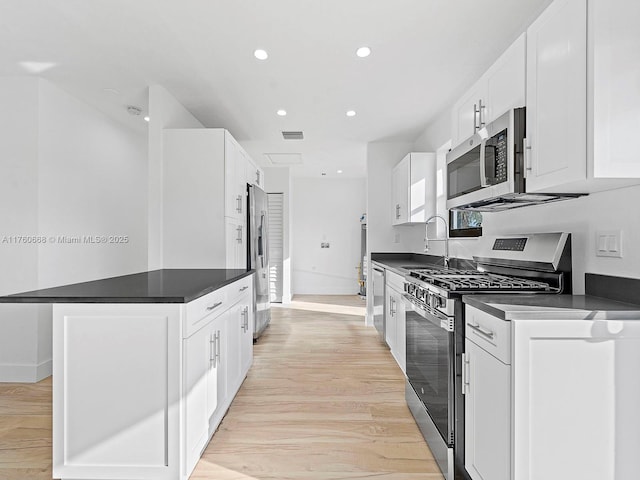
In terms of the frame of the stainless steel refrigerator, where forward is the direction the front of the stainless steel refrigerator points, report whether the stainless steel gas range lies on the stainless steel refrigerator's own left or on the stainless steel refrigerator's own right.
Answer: on the stainless steel refrigerator's own right

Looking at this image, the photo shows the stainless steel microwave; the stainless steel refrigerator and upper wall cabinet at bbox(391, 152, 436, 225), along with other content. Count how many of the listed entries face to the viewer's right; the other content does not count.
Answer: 1

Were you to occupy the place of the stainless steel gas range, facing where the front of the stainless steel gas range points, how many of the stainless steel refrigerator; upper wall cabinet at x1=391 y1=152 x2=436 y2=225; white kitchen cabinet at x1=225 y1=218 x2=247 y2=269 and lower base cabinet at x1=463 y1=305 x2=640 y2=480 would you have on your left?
1

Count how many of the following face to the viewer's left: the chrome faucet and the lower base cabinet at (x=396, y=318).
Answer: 2

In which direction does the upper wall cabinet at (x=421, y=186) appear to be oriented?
to the viewer's left

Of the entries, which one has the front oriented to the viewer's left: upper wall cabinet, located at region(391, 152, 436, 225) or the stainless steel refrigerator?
the upper wall cabinet

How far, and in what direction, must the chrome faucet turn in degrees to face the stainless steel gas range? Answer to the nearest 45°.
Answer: approximately 90° to its left

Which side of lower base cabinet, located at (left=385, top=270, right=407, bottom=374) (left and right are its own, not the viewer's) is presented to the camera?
left

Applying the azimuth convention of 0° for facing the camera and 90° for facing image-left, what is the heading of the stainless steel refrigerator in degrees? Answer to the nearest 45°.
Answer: approximately 270°

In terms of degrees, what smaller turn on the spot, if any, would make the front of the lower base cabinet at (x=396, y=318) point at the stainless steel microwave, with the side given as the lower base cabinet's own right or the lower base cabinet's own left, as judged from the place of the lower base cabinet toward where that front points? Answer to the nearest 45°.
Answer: approximately 90° to the lower base cabinet's own left

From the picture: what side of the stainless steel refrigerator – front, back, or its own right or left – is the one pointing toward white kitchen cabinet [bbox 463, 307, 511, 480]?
right

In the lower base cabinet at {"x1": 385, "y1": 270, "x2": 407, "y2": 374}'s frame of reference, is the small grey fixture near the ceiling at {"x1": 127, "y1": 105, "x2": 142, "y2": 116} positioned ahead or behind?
ahead

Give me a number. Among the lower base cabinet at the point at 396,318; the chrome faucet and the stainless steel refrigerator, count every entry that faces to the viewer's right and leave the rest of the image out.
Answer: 1

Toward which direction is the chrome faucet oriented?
to the viewer's left
